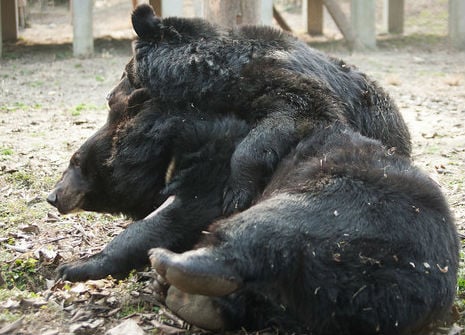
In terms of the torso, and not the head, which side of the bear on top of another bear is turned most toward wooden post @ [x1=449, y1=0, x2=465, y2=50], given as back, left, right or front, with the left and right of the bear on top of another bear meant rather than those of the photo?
right

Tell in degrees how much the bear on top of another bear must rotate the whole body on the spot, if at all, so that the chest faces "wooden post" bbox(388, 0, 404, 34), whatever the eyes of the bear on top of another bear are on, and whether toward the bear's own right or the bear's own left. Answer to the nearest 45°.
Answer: approximately 90° to the bear's own right

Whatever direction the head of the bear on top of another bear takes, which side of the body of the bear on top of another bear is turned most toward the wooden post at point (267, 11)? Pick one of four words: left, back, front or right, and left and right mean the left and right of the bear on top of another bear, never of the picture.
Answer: right

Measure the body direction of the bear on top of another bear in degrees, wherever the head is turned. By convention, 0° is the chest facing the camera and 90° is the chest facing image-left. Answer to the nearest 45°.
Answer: approximately 90°
